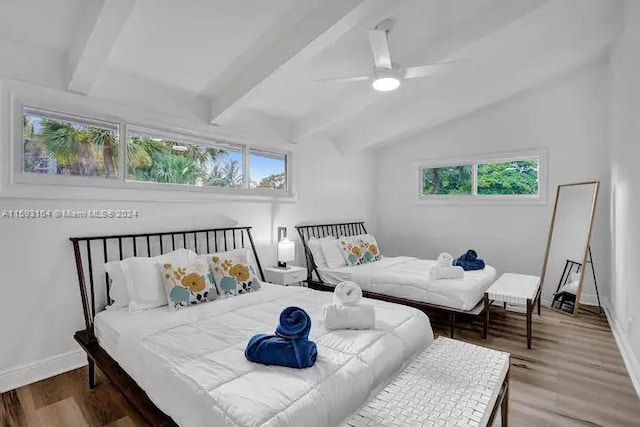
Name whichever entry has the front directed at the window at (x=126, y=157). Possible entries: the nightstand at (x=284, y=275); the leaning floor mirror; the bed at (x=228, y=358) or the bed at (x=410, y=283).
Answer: the leaning floor mirror

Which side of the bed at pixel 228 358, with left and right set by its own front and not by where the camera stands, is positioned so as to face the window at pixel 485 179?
left

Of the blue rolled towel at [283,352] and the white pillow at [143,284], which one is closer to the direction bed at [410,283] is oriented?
the blue rolled towel

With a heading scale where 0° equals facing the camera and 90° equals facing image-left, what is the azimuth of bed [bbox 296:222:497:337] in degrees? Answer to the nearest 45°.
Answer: approximately 315°

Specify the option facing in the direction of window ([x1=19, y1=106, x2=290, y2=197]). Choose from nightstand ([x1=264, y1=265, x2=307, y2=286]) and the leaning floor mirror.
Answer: the leaning floor mirror

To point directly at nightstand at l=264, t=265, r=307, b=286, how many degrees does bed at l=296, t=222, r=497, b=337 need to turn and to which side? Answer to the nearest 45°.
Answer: approximately 135° to its right

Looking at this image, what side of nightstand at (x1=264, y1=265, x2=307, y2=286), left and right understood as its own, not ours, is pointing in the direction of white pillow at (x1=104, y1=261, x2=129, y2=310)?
right

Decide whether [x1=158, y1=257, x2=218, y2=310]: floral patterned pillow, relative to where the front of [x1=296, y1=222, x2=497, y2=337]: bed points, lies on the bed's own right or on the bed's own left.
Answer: on the bed's own right

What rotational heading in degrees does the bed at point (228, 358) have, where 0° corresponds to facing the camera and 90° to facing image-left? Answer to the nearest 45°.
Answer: approximately 315°

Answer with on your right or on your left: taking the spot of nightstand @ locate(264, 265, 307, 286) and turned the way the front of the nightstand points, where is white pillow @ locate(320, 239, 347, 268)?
on your left

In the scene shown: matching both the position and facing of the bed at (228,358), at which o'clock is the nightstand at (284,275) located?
The nightstand is roughly at 8 o'clock from the bed.

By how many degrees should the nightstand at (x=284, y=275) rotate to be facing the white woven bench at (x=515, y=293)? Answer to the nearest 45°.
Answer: approximately 45° to its left
